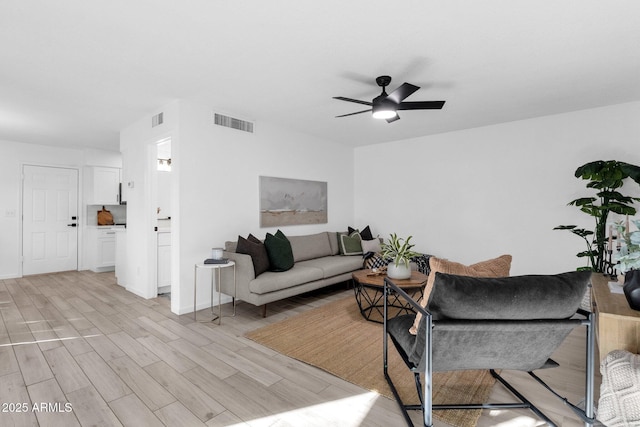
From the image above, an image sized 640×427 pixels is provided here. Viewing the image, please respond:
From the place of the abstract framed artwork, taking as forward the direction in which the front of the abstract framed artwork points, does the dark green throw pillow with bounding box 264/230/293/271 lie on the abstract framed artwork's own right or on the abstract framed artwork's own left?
on the abstract framed artwork's own right

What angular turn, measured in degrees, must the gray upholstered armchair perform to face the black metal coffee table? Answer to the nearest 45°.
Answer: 0° — it already faces it

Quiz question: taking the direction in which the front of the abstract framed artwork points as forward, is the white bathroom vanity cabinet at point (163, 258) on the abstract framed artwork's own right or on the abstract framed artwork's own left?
on the abstract framed artwork's own right

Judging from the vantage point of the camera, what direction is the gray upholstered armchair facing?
facing away from the viewer and to the left of the viewer

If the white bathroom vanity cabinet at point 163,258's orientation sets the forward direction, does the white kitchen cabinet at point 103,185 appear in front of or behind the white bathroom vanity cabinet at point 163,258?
behind

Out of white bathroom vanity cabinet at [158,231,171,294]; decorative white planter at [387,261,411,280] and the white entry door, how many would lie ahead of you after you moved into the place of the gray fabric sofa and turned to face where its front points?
1

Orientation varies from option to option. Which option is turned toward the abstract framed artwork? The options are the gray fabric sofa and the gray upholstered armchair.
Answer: the gray upholstered armchair

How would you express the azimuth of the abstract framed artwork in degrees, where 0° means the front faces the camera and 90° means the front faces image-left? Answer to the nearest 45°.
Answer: approximately 315°
